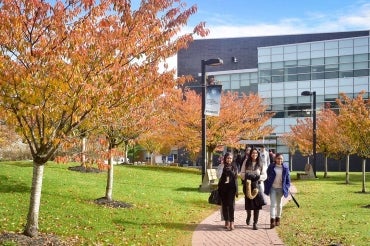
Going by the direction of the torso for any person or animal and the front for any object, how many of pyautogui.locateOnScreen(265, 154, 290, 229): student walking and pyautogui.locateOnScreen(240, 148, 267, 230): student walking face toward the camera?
2

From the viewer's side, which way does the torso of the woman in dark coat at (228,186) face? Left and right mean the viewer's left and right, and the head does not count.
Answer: facing the viewer

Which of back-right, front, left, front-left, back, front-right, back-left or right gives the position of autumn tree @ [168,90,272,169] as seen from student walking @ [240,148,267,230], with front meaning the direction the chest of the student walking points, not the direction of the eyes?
back

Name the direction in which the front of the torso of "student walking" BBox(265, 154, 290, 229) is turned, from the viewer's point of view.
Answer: toward the camera

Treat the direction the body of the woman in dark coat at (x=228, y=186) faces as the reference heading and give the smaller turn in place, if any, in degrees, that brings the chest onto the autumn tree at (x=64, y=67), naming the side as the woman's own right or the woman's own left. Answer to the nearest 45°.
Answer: approximately 45° to the woman's own right

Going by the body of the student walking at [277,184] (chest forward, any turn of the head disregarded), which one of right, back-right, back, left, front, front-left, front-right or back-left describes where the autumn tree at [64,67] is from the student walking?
front-right

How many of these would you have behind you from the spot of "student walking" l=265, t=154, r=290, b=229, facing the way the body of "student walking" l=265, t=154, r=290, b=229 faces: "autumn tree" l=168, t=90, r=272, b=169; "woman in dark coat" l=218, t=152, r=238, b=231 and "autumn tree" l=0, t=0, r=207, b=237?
1

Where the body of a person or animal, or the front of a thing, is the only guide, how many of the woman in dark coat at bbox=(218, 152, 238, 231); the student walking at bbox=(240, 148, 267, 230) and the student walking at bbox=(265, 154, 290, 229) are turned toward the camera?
3

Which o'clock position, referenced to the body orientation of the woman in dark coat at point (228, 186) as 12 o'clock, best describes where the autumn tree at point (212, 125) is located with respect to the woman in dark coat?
The autumn tree is roughly at 6 o'clock from the woman in dark coat.
